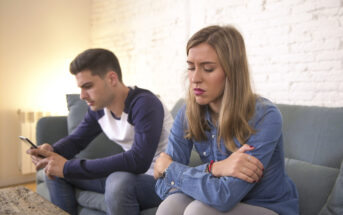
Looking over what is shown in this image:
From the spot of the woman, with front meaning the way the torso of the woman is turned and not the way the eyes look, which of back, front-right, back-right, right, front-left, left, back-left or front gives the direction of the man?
right

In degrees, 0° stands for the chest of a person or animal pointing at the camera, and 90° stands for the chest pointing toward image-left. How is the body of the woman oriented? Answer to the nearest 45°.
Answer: approximately 45°

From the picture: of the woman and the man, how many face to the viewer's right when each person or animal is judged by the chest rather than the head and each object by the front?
0

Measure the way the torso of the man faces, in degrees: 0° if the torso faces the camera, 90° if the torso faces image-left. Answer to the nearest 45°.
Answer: approximately 45°

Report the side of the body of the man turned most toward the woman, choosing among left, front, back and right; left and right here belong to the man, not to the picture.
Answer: left
